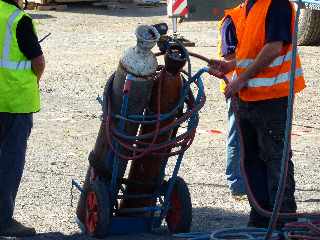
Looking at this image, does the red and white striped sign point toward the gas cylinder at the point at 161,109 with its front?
yes

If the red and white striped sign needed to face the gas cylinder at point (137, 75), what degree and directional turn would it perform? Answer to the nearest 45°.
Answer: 0° — it already faces it

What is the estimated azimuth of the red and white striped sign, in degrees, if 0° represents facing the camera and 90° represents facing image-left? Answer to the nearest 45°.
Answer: approximately 0°

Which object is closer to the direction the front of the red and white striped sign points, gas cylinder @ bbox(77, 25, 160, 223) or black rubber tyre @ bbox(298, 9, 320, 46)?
the gas cylinder

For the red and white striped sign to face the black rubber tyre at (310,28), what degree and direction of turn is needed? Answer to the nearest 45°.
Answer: approximately 90° to its left

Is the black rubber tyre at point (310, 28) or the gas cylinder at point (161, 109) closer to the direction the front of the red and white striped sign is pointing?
the gas cylinder
